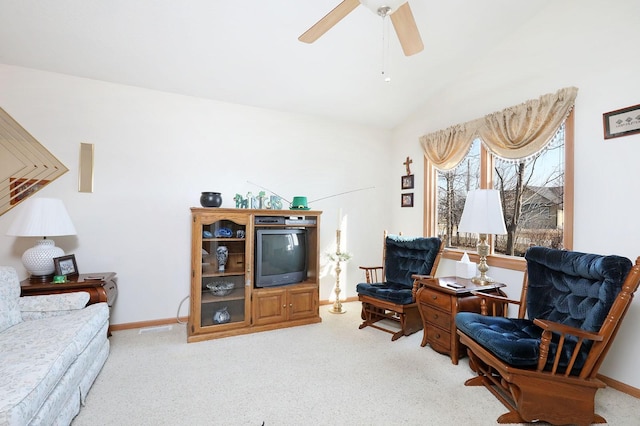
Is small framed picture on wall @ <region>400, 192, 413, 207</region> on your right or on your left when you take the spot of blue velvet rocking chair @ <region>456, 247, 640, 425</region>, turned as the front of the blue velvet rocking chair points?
on your right

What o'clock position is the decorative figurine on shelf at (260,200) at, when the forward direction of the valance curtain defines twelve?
The decorative figurine on shelf is roughly at 1 o'clock from the valance curtain.

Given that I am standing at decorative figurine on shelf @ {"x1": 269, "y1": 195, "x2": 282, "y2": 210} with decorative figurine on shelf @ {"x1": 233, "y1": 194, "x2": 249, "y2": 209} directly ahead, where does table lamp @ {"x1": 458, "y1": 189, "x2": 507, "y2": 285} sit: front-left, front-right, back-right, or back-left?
back-left

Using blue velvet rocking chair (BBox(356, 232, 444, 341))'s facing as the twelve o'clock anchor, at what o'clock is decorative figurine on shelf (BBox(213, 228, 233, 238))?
The decorative figurine on shelf is roughly at 1 o'clock from the blue velvet rocking chair.

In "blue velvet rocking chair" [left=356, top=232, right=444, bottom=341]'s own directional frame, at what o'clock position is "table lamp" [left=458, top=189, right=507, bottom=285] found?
The table lamp is roughly at 9 o'clock from the blue velvet rocking chair.

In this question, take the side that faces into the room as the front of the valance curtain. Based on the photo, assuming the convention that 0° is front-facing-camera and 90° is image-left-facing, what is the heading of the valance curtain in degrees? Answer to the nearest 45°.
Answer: approximately 45°

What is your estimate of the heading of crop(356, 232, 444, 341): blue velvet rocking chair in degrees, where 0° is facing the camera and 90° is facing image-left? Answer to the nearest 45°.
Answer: approximately 45°

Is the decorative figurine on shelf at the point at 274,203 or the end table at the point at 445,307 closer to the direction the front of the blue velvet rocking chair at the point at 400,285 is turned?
the decorative figurine on shelf
